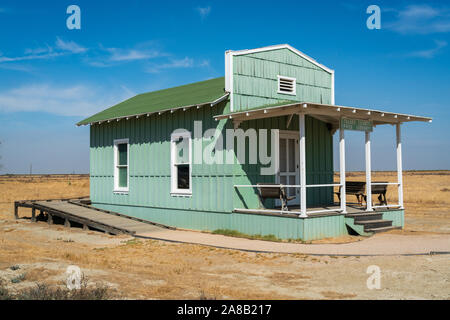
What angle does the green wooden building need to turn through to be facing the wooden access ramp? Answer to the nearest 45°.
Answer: approximately 135° to its right

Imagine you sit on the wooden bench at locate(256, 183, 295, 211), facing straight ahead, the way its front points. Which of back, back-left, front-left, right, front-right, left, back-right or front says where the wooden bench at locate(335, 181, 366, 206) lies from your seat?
front

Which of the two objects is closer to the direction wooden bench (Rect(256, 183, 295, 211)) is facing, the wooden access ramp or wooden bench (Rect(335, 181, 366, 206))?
the wooden bench
